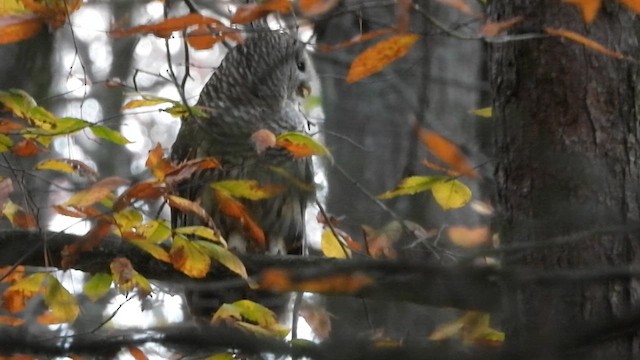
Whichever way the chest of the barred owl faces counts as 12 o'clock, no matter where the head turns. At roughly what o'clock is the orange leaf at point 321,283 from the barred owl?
The orange leaf is roughly at 3 o'clock from the barred owl.

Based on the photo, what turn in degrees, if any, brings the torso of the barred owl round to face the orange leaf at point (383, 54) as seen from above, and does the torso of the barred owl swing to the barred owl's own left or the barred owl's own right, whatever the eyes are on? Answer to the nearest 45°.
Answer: approximately 90° to the barred owl's own right

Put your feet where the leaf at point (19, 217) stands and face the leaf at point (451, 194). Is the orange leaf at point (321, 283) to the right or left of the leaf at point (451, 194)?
right
